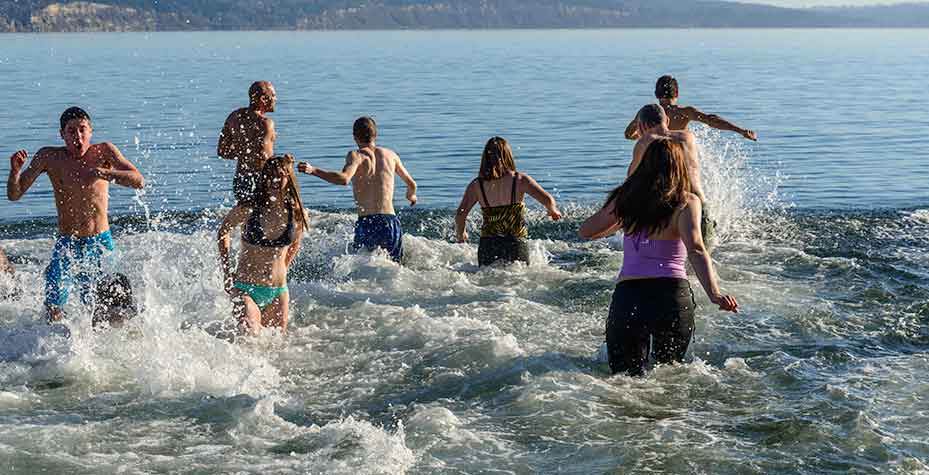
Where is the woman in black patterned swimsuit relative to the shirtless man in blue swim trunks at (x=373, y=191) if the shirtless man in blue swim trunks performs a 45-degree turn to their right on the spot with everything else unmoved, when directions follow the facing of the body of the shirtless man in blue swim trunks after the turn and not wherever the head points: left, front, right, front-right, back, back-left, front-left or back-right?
right

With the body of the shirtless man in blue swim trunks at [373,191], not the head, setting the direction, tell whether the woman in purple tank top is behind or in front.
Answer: behind

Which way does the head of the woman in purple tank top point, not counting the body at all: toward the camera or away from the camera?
away from the camera

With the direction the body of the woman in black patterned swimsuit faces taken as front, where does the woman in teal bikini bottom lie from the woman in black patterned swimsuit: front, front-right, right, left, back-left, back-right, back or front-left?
back-left

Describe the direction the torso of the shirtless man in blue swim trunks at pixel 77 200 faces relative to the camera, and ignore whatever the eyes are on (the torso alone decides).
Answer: toward the camera

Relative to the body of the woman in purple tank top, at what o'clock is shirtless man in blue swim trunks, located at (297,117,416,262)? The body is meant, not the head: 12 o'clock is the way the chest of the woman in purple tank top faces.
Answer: The shirtless man in blue swim trunks is roughly at 11 o'clock from the woman in purple tank top.

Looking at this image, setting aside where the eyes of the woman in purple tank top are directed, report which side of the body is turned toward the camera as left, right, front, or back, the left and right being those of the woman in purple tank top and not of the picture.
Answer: back

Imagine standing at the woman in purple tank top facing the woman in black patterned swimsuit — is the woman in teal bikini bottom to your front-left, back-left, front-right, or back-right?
front-left

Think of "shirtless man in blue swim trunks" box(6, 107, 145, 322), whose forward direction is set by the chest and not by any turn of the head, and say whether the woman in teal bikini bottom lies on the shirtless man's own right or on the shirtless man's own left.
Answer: on the shirtless man's own left

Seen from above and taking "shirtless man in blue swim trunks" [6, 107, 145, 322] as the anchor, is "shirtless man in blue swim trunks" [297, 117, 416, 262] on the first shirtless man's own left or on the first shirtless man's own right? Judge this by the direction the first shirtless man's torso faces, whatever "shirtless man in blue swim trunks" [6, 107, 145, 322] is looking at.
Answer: on the first shirtless man's own left

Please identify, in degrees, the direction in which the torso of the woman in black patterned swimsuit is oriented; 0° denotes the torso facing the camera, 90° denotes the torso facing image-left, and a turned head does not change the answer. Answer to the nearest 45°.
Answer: approximately 180°

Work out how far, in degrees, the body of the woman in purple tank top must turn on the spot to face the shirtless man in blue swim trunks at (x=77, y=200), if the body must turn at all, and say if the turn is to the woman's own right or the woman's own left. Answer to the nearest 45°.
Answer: approximately 90° to the woman's own left

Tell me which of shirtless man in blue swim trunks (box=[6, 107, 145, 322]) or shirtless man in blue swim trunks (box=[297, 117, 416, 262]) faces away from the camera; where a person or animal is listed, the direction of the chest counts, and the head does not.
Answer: shirtless man in blue swim trunks (box=[297, 117, 416, 262])

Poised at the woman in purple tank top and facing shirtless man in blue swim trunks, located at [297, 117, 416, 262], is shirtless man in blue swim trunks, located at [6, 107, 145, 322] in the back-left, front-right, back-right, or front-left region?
front-left

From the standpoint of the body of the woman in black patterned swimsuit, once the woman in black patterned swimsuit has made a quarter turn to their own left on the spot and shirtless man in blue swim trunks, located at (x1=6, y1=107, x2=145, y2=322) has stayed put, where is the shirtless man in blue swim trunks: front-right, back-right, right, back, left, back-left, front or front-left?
front-left

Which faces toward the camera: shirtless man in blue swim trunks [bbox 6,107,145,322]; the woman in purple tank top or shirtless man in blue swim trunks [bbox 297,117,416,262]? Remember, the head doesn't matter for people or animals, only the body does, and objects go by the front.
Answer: shirtless man in blue swim trunks [bbox 6,107,145,322]

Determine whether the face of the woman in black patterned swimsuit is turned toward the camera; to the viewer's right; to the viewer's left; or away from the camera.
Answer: away from the camera

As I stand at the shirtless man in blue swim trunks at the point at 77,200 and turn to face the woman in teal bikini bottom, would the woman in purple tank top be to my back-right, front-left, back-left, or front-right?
front-right

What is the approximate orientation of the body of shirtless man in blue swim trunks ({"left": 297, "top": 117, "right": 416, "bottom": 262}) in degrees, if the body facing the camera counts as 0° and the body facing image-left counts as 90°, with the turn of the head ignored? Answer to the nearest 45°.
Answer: approximately 180°
